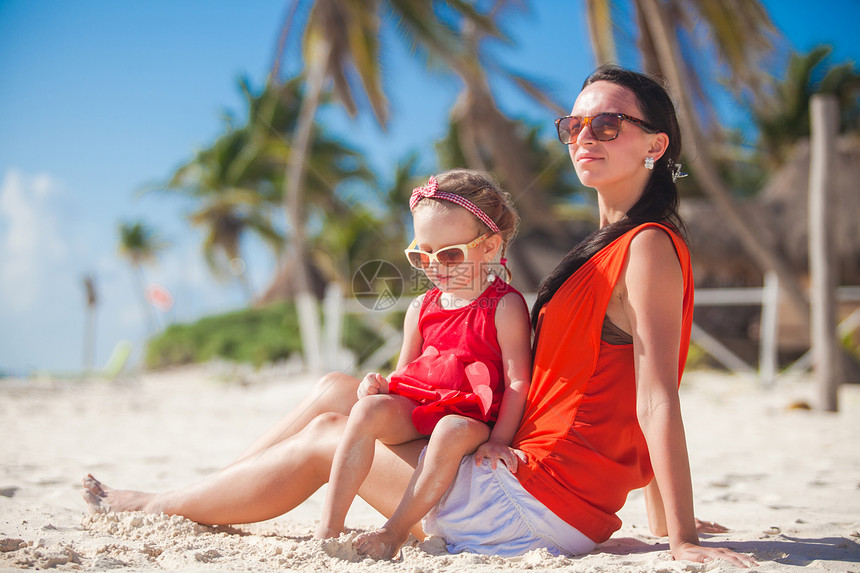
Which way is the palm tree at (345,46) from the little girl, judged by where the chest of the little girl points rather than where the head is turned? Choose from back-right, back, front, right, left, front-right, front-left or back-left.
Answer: back-right

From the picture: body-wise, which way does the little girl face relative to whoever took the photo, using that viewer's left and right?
facing the viewer and to the left of the viewer

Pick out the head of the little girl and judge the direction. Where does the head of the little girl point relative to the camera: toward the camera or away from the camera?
toward the camera

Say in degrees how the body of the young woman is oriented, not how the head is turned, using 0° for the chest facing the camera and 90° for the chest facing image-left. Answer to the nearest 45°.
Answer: approximately 90°

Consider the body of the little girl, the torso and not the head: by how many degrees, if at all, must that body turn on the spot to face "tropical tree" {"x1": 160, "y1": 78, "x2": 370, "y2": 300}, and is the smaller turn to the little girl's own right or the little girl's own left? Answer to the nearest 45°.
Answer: approximately 135° to the little girl's own right

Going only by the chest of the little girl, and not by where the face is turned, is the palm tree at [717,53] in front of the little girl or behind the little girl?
behind

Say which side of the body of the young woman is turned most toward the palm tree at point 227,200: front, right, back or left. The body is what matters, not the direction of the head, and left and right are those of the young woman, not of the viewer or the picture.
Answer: right
